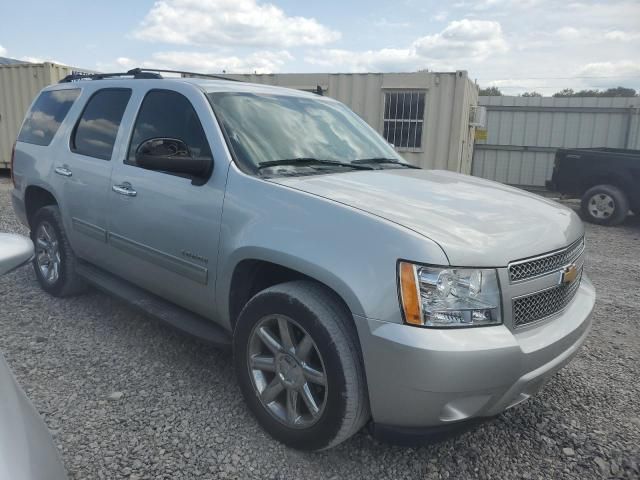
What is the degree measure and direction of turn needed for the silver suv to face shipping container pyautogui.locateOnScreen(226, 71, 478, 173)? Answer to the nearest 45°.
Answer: approximately 135° to its left

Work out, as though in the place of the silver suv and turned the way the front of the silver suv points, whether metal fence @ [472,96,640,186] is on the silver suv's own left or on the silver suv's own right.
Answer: on the silver suv's own left

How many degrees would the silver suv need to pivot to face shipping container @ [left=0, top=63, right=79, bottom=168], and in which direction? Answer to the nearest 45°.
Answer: approximately 180°

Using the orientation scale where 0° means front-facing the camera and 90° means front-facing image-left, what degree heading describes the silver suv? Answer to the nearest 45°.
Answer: approximately 315°

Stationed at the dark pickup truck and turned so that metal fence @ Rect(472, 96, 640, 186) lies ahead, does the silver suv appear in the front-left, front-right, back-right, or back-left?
back-left

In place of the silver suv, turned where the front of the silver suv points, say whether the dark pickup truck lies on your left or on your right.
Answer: on your left

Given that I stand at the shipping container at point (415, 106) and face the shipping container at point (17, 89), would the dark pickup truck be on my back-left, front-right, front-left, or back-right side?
back-left
